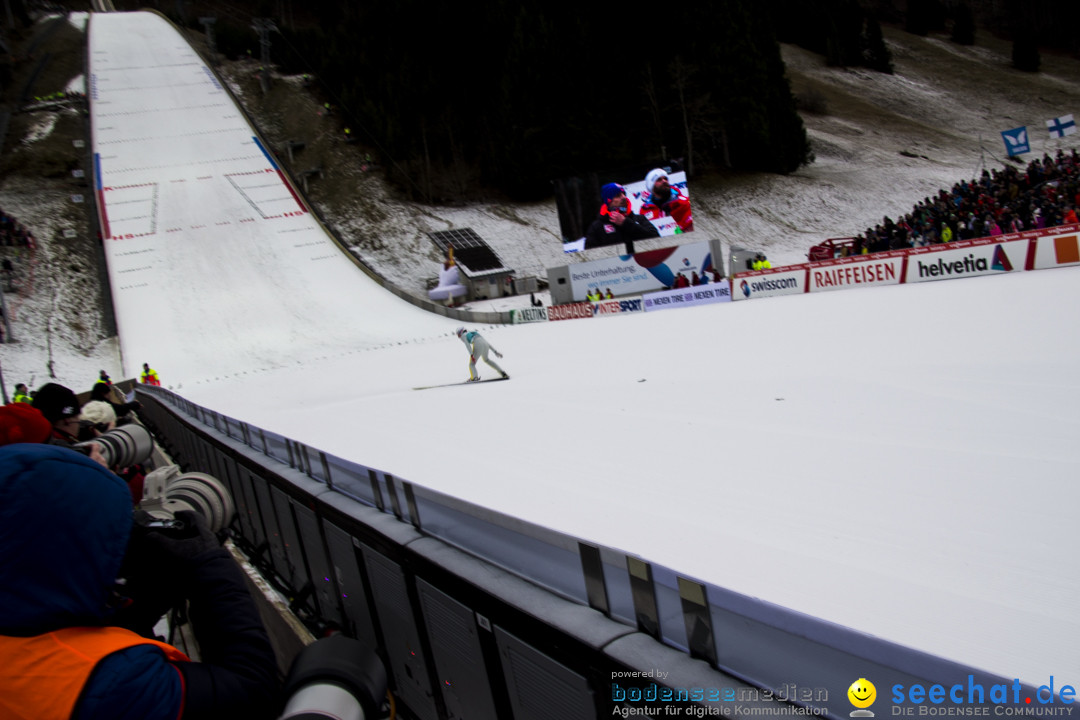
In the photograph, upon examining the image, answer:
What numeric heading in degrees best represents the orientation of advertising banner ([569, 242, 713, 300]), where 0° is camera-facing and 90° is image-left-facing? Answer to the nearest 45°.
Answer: approximately 0°

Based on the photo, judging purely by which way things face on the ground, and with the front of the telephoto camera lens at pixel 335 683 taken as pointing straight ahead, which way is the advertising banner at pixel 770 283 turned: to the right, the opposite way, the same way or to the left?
the opposite way

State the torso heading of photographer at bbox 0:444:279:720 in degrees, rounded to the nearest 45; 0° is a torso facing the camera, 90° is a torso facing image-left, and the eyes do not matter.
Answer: approximately 225°

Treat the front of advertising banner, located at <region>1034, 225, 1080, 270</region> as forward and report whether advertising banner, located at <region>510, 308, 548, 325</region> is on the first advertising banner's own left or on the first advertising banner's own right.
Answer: on the first advertising banner's own right

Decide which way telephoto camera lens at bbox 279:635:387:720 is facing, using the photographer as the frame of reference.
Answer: facing away from the viewer and to the right of the viewer

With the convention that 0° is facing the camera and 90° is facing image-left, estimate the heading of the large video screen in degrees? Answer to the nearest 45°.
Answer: approximately 0°

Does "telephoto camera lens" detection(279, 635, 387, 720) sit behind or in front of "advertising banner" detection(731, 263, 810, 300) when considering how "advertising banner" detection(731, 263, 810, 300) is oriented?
in front

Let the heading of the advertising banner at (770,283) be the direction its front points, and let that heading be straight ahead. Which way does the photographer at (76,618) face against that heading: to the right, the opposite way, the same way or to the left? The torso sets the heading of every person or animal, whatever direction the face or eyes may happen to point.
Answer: the opposite way

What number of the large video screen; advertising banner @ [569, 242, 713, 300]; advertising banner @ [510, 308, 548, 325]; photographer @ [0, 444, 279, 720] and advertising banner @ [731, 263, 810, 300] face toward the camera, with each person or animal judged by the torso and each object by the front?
4
